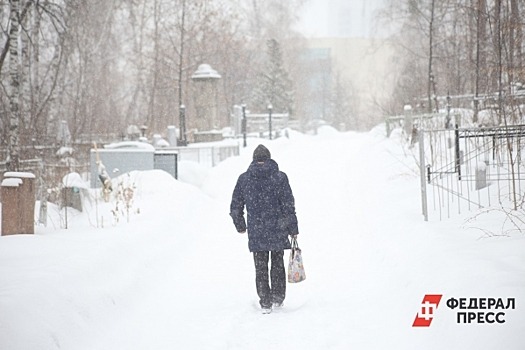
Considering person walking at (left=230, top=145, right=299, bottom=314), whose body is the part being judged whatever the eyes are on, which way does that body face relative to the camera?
away from the camera

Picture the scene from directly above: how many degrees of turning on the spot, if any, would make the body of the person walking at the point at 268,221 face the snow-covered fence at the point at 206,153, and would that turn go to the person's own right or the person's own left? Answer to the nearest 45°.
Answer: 0° — they already face it
